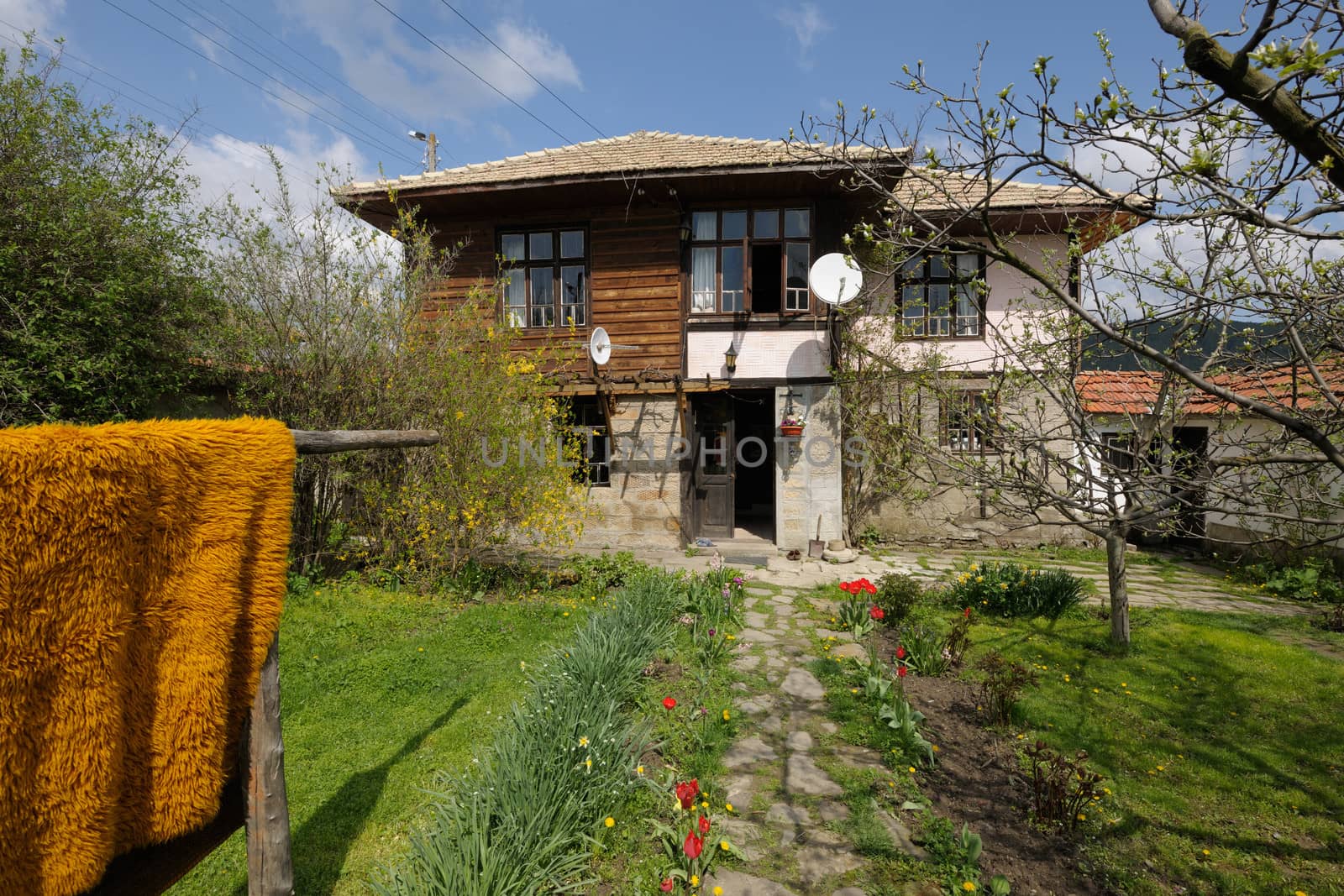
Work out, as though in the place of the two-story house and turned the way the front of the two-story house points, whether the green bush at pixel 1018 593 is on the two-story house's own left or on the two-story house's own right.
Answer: on the two-story house's own left

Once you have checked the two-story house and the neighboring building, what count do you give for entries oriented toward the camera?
2

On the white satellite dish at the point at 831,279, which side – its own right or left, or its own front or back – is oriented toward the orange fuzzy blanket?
front

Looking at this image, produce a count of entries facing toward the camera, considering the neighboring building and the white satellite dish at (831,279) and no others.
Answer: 2

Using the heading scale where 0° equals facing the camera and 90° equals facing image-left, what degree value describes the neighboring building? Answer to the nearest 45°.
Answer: approximately 0°

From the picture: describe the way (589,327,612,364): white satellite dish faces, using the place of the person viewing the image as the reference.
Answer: facing the viewer and to the right of the viewer
